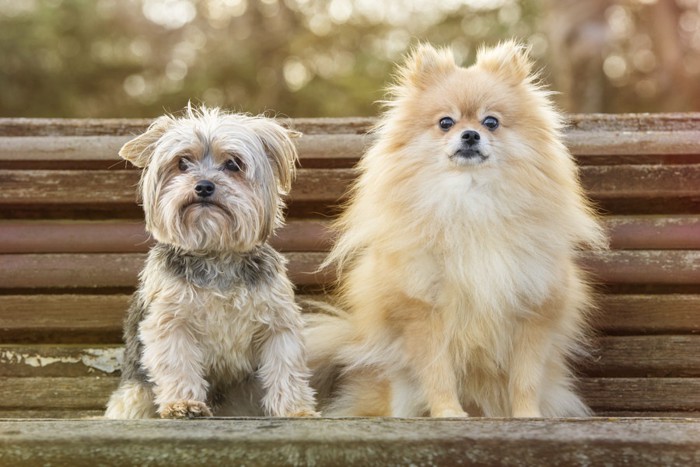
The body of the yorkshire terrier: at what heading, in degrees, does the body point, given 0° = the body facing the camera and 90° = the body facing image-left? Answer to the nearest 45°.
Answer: approximately 0°

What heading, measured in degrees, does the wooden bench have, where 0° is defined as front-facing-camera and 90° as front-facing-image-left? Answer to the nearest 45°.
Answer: approximately 0°

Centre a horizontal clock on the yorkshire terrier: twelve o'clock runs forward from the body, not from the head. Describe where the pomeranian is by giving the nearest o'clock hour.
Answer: The pomeranian is roughly at 9 o'clock from the yorkshire terrier.

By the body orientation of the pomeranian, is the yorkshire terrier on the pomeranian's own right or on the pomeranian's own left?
on the pomeranian's own right
